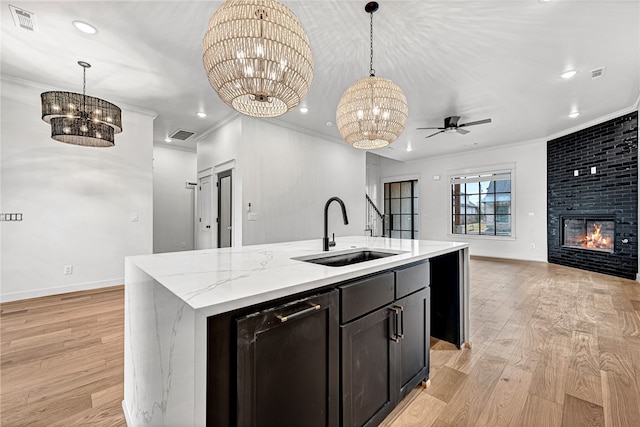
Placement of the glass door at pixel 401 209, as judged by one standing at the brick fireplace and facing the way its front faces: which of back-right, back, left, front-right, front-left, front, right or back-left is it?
front-right

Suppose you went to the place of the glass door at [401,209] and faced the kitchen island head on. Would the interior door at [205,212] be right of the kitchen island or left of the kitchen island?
right

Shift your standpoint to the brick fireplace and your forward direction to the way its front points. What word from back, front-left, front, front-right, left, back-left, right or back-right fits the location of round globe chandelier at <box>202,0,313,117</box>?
front-left

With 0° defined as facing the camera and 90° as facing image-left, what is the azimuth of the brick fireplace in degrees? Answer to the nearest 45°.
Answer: approximately 45°

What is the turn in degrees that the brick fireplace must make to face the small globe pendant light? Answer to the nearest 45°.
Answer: approximately 45° to its left

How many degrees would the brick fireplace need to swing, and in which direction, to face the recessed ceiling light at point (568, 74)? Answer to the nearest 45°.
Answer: approximately 45° to its left

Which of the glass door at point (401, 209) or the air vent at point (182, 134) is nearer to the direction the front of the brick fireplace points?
the air vent

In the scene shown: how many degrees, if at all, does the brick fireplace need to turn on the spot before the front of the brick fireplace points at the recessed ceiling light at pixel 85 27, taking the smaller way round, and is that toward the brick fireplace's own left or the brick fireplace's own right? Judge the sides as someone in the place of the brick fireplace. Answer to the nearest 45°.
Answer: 0° — it already faces it

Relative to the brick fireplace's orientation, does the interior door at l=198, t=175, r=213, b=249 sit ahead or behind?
ahead

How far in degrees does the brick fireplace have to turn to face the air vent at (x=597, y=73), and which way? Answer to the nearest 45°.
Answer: approximately 45° to its left

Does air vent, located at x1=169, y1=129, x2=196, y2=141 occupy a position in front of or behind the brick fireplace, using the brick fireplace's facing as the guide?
in front

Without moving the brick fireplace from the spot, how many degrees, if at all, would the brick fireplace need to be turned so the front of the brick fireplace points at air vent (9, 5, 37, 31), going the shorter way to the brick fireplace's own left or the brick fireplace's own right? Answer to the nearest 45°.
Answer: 0° — it already faces it
